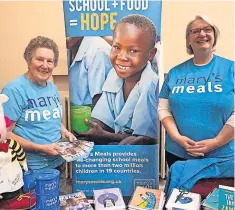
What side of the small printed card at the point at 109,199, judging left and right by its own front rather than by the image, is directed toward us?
front

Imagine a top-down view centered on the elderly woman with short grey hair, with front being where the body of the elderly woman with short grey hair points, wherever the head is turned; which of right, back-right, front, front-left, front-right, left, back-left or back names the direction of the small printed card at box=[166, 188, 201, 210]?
front

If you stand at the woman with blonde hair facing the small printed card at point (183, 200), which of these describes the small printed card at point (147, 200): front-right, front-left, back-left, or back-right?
front-right

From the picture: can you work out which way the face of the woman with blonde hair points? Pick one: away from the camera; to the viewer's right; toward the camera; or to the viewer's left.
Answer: toward the camera

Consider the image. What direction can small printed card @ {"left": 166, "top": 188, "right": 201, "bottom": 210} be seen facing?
toward the camera

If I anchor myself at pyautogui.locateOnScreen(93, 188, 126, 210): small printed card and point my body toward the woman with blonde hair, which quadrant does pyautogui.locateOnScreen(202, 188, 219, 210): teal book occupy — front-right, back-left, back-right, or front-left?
front-right

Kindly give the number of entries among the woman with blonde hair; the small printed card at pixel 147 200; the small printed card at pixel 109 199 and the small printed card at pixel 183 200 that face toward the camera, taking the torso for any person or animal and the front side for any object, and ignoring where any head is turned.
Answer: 4

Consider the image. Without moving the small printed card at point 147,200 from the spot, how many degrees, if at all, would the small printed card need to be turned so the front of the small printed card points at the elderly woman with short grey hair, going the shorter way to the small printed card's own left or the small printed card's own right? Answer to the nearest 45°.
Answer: approximately 90° to the small printed card's own right

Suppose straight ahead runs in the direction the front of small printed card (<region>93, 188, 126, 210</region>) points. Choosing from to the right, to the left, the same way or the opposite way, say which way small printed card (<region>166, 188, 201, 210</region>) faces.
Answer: the same way

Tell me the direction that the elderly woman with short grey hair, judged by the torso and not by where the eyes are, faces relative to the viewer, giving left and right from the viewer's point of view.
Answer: facing the viewer and to the right of the viewer

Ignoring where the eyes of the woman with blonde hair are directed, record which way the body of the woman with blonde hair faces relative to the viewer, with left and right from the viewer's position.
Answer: facing the viewer
